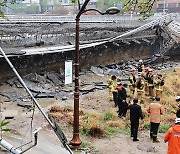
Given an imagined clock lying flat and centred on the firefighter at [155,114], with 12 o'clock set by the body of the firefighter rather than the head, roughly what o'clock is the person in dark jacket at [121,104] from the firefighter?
The person in dark jacket is roughly at 11 o'clock from the firefighter.

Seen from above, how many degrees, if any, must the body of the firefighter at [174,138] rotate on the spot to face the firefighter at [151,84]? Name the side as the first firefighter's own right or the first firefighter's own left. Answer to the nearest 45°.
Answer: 0° — they already face them

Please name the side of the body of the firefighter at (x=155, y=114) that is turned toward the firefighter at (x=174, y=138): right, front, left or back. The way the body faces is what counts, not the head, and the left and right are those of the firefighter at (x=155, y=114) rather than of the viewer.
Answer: back

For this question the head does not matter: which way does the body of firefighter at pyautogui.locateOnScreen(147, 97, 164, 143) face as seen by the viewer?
away from the camera

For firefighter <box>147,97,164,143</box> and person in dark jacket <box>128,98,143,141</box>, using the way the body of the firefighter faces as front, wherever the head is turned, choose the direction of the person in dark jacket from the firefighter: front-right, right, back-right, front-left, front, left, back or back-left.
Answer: left

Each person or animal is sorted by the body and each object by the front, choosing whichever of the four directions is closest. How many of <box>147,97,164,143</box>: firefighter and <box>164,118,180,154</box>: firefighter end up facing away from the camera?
2

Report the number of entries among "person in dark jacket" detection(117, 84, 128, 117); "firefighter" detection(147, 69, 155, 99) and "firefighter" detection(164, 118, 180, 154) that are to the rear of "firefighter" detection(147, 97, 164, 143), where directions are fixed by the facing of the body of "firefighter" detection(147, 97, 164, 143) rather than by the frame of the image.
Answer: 1

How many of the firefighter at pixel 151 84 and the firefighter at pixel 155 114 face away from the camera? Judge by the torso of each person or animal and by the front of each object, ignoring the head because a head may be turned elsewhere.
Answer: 1

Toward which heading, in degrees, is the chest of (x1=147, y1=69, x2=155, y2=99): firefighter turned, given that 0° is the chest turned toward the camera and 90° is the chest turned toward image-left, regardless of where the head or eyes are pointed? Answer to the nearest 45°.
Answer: approximately 45°

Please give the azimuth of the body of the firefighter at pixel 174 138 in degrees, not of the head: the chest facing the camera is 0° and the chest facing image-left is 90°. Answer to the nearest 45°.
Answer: approximately 180°

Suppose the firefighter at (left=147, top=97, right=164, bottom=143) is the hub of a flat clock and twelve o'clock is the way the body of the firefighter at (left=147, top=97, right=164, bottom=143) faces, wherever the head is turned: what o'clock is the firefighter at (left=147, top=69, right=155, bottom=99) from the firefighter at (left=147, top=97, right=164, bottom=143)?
the firefighter at (left=147, top=69, right=155, bottom=99) is roughly at 12 o'clock from the firefighter at (left=147, top=97, right=164, bottom=143).

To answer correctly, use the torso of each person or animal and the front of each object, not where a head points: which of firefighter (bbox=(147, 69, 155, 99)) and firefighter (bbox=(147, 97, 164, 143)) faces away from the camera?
firefighter (bbox=(147, 97, 164, 143))

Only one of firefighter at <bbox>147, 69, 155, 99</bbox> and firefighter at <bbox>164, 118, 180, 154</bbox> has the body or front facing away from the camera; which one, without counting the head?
firefighter at <bbox>164, 118, 180, 154</bbox>
